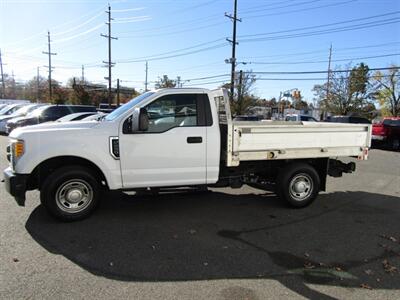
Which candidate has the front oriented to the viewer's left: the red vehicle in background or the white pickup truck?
the white pickup truck

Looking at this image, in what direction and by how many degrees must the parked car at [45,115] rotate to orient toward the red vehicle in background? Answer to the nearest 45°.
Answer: approximately 135° to its left

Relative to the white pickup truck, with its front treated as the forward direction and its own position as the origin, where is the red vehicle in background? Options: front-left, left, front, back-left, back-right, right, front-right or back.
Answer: back-right

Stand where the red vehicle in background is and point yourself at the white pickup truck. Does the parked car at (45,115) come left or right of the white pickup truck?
right

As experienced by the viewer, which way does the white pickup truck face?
facing to the left of the viewer

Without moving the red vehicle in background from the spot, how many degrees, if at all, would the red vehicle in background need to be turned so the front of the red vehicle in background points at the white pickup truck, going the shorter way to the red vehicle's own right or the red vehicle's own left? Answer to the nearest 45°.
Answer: approximately 135° to the red vehicle's own right

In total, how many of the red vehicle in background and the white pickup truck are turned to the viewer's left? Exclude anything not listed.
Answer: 1

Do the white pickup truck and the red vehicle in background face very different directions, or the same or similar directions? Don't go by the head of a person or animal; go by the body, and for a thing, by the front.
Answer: very different directions

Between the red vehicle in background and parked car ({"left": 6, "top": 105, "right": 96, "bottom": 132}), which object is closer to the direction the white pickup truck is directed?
the parked car
